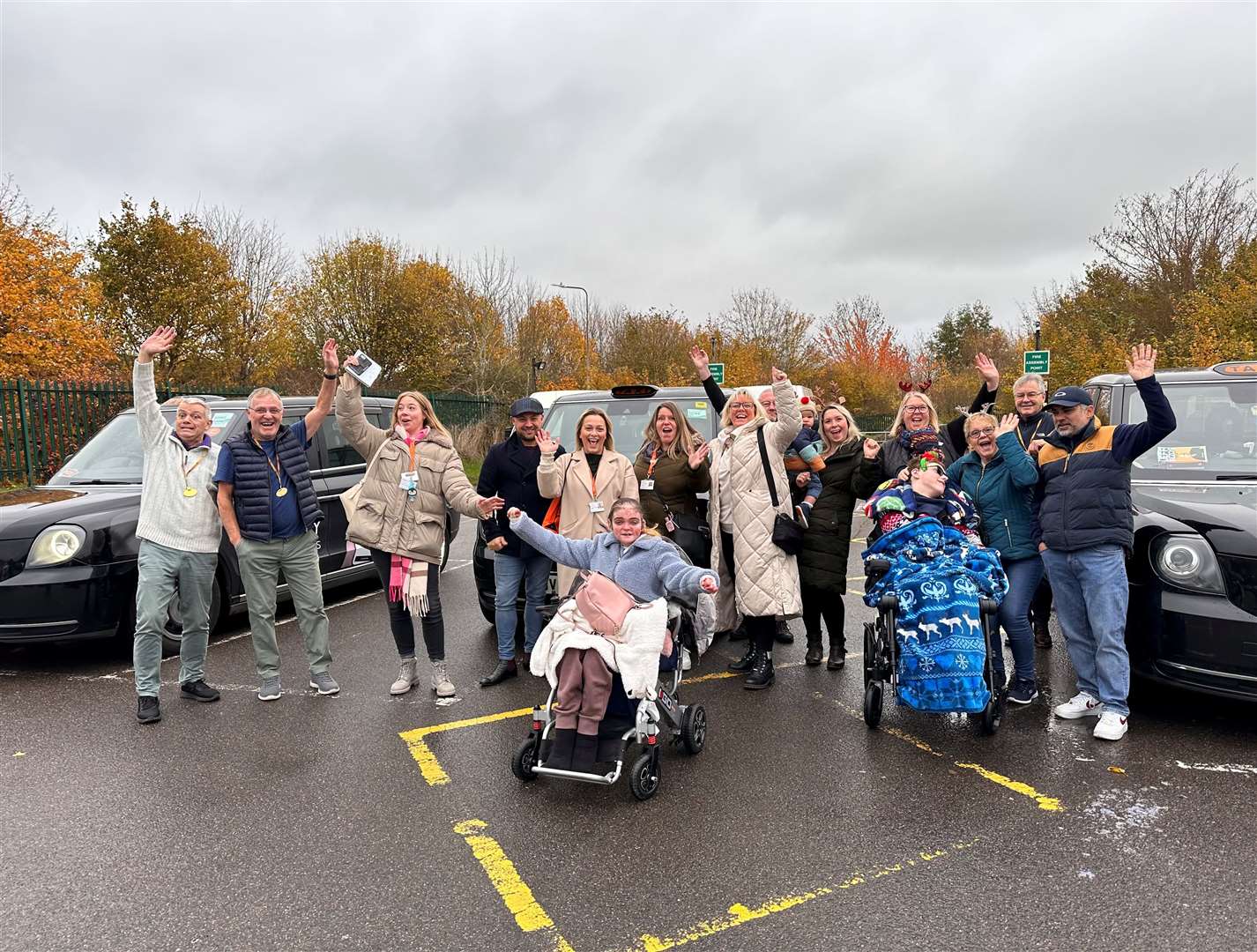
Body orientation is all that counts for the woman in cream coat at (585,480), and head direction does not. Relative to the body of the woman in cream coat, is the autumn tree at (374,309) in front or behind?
behind

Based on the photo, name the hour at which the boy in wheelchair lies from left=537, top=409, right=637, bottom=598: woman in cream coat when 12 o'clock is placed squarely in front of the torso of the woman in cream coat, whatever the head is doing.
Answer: The boy in wheelchair is roughly at 10 o'clock from the woman in cream coat.

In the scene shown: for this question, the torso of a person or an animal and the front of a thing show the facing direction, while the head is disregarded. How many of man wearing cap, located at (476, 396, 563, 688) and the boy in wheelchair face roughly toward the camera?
2

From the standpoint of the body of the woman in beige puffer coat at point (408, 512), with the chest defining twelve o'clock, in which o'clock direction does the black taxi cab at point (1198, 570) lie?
The black taxi cab is roughly at 10 o'clock from the woman in beige puffer coat.

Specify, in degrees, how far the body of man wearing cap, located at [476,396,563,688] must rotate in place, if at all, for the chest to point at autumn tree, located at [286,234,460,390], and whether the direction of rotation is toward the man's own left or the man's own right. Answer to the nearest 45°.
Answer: approximately 180°

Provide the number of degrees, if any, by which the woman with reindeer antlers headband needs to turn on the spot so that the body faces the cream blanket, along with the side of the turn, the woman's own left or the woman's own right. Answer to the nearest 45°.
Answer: approximately 45° to the woman's own right

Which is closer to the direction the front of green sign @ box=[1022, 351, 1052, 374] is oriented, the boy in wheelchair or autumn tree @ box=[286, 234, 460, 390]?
the boy in wheelchair

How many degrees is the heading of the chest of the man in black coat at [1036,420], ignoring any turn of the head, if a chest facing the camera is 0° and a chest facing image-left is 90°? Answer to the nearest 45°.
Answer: approximately 0°
